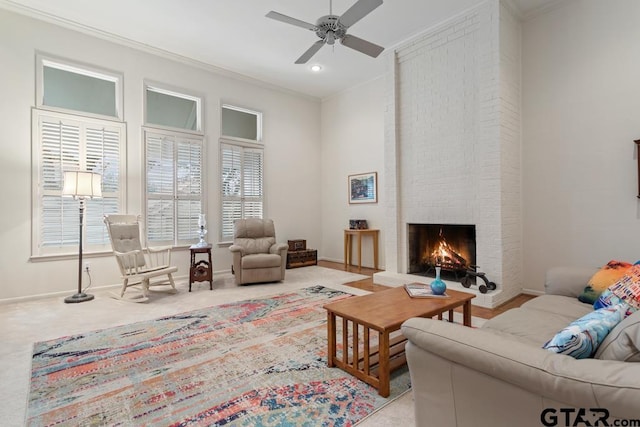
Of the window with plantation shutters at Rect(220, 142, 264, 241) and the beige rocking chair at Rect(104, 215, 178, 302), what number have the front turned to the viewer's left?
0

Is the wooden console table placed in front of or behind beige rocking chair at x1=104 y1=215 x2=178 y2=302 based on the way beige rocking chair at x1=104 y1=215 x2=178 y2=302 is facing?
in front

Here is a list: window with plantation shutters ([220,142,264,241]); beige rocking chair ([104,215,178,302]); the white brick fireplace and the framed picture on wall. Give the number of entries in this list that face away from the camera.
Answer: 0

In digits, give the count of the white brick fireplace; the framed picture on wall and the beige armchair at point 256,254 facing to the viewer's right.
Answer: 0

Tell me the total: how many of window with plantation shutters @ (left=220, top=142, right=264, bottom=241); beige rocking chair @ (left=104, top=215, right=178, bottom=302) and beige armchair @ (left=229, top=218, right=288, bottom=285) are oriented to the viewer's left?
0

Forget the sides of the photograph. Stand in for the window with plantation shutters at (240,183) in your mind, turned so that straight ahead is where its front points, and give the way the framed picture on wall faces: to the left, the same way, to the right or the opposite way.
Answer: to the right

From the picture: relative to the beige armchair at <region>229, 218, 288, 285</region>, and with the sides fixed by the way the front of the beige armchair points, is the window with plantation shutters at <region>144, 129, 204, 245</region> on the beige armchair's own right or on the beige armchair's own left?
on the beige armchair's own right

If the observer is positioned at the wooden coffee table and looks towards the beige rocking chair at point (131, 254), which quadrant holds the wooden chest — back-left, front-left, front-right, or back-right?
front-right

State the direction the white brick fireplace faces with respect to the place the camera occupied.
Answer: facing the viewer and to the left of the viewer

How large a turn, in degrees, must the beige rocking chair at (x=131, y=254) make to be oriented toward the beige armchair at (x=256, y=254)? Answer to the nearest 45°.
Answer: approximately 45° to its left

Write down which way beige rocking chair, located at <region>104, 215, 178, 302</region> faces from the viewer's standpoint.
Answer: facing the viewer and to the right of the viewer

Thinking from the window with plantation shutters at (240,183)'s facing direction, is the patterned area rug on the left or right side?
on its right

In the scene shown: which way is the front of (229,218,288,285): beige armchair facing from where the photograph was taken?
facing the viewer

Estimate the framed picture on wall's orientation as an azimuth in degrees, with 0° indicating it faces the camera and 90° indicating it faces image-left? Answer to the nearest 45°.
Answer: approximately 45°

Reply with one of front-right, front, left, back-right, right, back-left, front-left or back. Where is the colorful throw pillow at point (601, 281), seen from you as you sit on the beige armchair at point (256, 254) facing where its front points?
front-left

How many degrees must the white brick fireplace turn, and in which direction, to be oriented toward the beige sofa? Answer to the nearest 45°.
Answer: approximately 45° to its left
